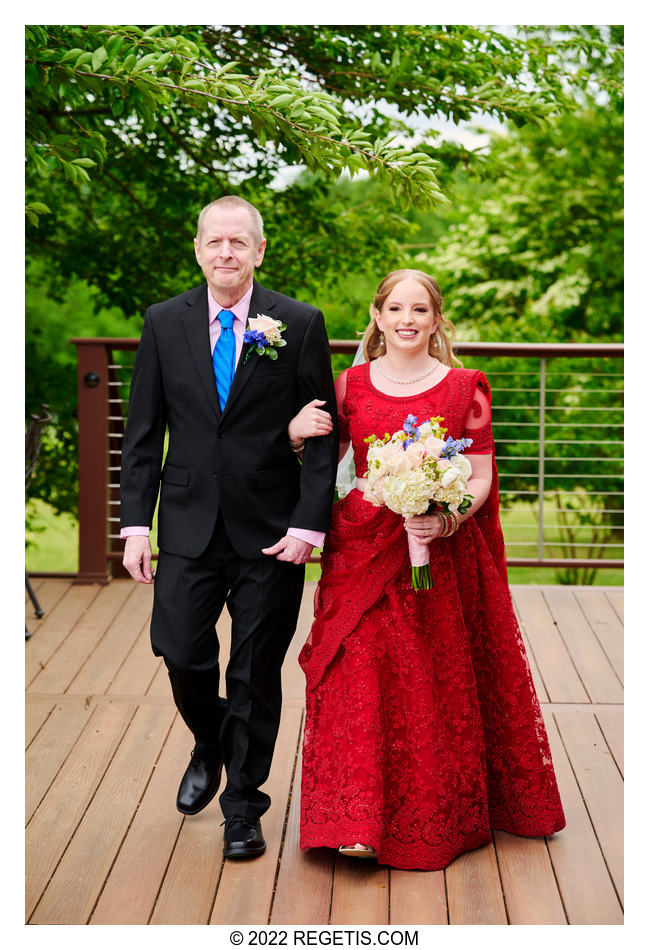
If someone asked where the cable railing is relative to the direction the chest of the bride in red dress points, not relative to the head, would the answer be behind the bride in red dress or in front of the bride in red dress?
behind

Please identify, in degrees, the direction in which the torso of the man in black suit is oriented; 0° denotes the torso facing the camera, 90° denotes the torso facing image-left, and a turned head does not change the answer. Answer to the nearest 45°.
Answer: approximately 0°

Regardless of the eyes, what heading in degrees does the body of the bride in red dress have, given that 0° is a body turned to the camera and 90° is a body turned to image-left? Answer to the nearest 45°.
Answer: approximately 0°

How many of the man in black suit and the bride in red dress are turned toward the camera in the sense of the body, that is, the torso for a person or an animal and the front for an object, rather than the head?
2

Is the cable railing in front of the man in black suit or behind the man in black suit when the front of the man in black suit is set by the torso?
behind
